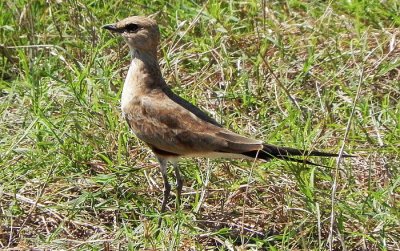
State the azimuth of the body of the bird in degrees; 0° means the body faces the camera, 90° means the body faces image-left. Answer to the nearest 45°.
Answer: approximately 90°
